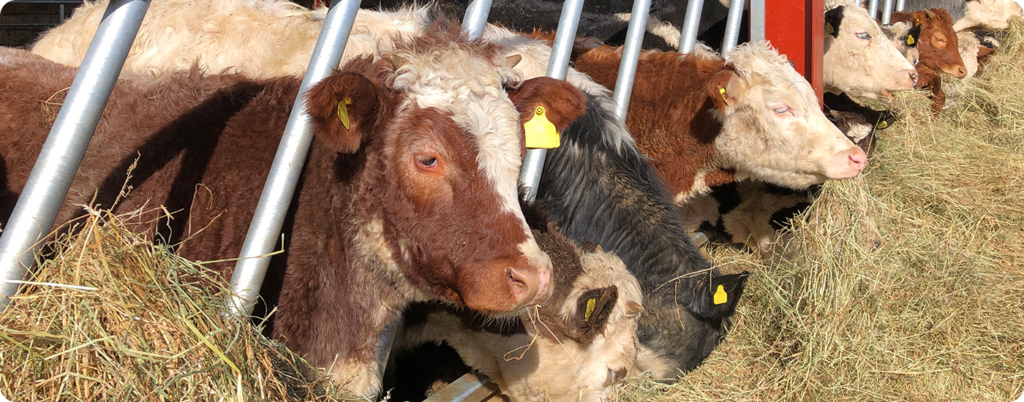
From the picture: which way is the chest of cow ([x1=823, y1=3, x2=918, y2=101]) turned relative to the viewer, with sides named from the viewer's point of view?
facing to the right of the viewer

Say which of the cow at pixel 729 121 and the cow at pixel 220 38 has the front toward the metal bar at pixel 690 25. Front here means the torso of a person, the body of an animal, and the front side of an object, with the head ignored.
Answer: the cow at pixel 220 38

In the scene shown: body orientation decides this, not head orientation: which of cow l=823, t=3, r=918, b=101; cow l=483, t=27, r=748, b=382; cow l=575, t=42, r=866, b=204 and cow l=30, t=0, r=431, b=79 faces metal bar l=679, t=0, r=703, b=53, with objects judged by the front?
cow l=30, t=0, r=431, b=79

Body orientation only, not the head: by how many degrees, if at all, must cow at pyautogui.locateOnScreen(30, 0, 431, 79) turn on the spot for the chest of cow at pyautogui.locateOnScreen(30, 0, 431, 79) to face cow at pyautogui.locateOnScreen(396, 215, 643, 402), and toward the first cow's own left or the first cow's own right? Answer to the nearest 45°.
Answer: approximately 45° to the first cow's own right

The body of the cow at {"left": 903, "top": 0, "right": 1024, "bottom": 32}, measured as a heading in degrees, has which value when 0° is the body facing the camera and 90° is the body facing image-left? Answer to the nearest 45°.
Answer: approximately 270°

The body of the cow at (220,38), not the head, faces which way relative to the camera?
to the viewer's right

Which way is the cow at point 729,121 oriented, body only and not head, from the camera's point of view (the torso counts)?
to the viewer's right

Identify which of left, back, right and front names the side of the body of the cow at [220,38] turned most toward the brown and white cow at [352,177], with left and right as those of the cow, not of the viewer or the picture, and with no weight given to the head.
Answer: right

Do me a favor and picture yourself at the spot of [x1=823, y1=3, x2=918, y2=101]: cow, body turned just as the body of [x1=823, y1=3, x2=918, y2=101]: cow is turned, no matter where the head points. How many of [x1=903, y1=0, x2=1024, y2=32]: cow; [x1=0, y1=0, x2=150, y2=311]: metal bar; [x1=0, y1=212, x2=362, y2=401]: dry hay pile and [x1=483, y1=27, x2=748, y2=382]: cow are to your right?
3
